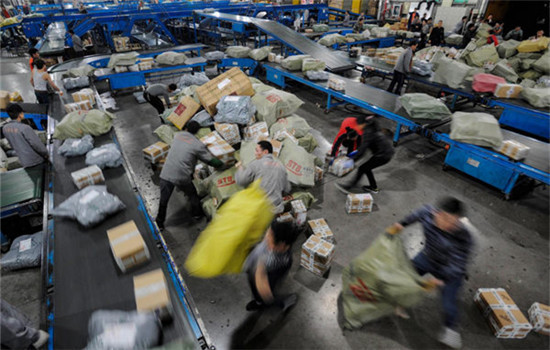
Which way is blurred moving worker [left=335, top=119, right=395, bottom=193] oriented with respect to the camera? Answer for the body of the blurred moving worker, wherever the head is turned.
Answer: to the viewer's left

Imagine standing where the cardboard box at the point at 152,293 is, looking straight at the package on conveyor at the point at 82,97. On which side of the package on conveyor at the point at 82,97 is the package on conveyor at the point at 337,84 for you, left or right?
right

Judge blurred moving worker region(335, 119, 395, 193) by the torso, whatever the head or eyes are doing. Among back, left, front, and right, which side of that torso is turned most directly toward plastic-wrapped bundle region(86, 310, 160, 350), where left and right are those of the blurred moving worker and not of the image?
left

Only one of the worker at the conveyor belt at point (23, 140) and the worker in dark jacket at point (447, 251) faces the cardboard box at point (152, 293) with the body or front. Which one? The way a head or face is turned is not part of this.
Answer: the worker in dark jacket

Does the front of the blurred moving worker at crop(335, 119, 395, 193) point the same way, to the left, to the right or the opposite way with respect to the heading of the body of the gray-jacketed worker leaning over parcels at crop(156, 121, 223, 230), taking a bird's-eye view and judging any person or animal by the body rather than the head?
to the left

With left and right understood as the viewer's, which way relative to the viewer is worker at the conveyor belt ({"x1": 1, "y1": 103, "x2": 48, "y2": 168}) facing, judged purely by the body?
facing away from the viewer and to the right of the viewer

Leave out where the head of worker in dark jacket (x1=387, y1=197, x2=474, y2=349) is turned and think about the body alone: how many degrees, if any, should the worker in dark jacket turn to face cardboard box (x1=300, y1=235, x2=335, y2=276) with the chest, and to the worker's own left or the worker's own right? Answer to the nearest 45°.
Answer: approximately 45° to the worker's own right

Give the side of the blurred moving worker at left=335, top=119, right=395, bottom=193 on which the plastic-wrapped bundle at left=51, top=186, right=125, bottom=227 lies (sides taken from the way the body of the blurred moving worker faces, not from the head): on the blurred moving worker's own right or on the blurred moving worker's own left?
on the blurred moving worker's own left

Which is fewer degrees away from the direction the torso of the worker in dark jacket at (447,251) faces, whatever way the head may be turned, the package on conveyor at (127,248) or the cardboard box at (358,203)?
the package on conveyor

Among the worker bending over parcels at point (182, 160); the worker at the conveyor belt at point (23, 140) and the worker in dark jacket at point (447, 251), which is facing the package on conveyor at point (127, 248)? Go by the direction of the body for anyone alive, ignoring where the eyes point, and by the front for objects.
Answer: the worker in dark jacket

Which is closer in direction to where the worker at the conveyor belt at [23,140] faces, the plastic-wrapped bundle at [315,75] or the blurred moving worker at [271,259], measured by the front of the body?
the plastic-wrapped bundle
